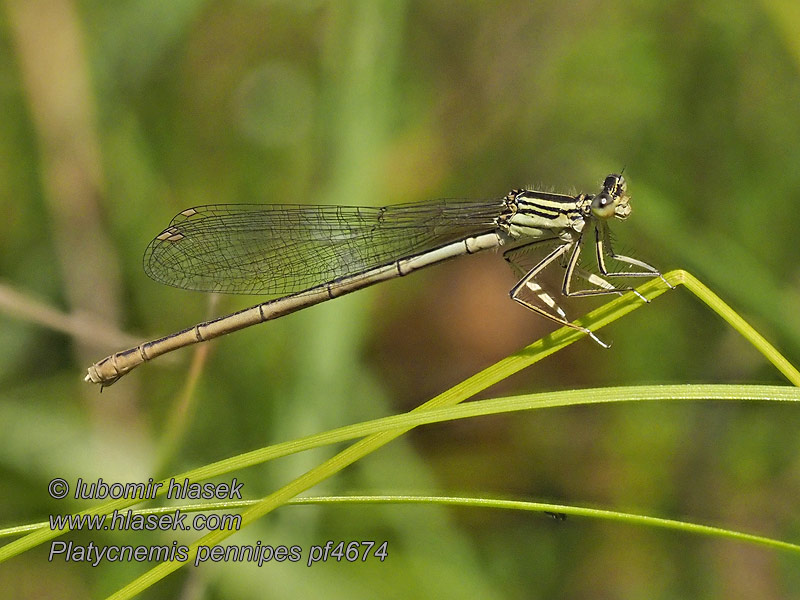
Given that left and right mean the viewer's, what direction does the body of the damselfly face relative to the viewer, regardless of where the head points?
facing to the right of the viewer
